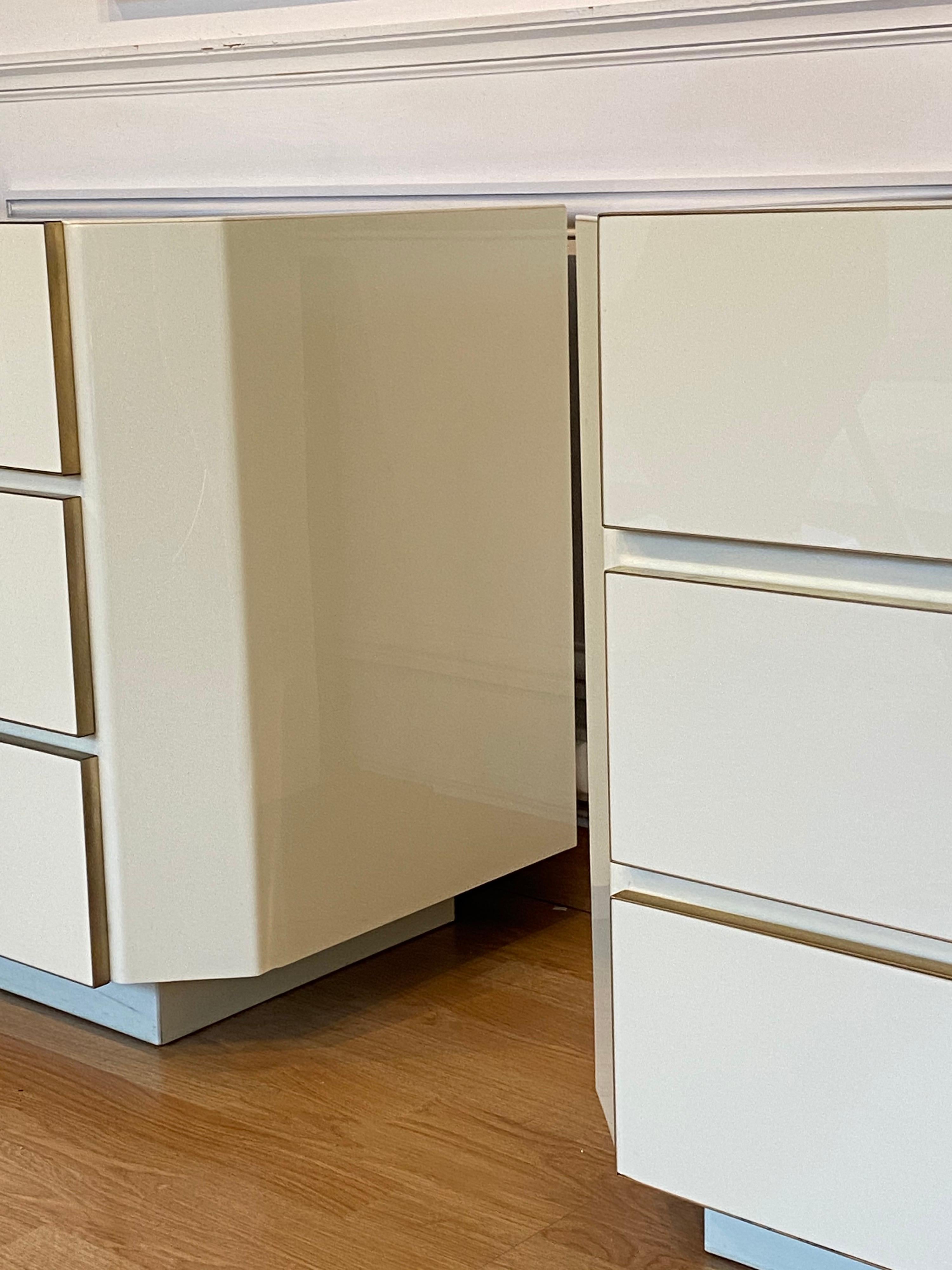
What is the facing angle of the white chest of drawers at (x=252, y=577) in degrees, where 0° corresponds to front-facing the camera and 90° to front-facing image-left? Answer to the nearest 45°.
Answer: approximately 45°
